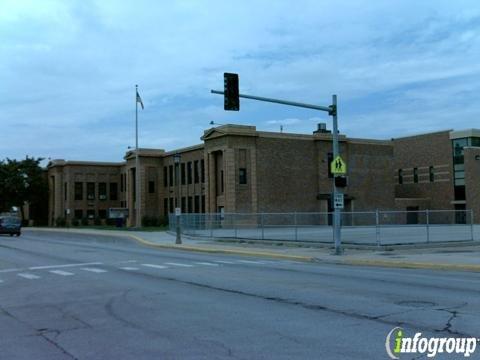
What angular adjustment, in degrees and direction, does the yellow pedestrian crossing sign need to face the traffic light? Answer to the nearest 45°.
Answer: approximately 45° to its right

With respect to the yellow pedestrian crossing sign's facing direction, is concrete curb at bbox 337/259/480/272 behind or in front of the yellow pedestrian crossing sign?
in front

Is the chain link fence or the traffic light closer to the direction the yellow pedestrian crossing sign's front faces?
the traffic light

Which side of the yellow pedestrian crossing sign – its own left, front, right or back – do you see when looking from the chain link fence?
back

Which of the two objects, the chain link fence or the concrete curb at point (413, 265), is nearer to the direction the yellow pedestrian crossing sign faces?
the concrete curb

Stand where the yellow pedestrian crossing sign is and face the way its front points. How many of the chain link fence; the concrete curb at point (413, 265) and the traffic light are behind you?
1

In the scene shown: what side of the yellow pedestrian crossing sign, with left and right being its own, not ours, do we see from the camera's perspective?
front
